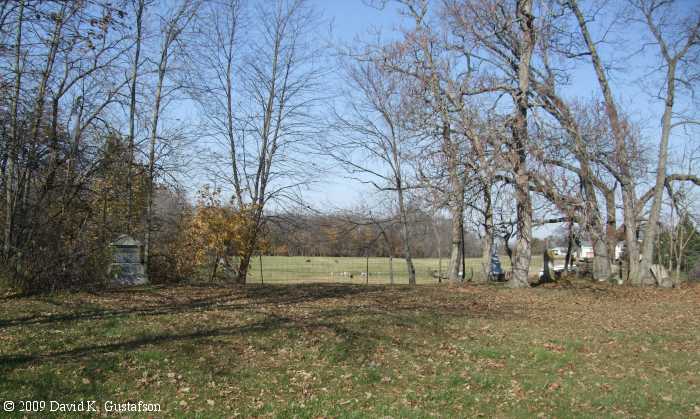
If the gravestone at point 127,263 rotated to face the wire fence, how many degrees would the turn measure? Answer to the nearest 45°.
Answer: approximately 135° to its left

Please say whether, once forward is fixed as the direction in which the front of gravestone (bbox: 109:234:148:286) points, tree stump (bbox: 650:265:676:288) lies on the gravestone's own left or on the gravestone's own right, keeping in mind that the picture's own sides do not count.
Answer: on the gravestone's own left

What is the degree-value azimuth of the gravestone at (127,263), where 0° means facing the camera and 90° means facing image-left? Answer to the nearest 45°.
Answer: approximately 0°
